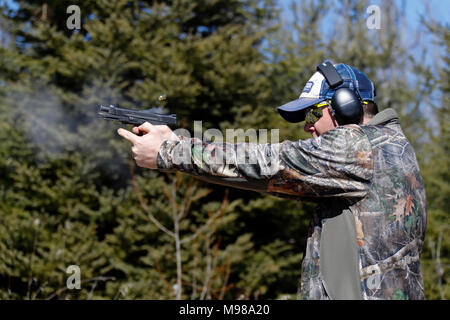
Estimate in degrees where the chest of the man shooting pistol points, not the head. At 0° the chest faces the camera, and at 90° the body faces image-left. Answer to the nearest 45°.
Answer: approximately 90°
